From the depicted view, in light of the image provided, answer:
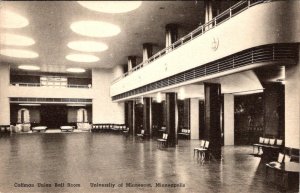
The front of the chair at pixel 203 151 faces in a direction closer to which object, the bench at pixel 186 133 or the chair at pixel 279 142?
the bench

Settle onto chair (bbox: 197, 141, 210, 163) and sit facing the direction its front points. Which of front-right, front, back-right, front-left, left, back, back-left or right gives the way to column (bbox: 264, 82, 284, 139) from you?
back-right

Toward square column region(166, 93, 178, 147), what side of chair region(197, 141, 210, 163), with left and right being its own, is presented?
right

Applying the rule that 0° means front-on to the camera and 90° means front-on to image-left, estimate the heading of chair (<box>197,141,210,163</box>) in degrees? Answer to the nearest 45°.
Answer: approximately 90°

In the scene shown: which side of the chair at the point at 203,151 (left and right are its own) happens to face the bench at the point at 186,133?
right

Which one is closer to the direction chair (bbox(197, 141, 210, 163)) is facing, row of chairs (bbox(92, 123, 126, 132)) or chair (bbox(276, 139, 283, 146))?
the row of chairs

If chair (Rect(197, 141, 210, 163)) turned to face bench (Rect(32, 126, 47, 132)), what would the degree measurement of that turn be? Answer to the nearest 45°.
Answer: approximately 45° to its right

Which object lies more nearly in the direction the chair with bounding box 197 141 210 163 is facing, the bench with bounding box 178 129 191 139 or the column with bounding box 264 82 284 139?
the bench
